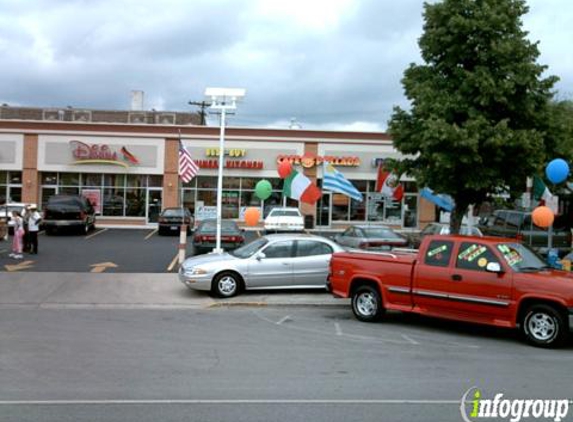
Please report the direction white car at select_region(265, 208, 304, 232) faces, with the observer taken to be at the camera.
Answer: facing away from the viewer

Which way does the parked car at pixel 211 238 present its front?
away from the camera

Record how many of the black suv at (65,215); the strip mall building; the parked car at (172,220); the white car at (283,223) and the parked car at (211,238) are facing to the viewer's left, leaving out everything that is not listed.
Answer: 0

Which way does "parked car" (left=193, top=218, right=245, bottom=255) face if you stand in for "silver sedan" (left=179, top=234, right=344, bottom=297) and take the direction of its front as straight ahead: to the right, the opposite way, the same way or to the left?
to the right

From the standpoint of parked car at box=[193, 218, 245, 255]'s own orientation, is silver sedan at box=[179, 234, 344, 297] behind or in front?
behind

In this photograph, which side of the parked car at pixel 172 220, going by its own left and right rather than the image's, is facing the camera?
back

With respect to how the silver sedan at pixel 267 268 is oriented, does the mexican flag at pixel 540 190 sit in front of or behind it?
behind

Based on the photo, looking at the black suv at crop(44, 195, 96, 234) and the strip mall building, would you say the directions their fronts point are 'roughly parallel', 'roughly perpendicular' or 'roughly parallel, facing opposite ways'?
roughly parallel, facing opposite ways

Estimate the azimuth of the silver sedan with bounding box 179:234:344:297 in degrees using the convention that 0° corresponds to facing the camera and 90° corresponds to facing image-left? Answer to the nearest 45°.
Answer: approximately 90°

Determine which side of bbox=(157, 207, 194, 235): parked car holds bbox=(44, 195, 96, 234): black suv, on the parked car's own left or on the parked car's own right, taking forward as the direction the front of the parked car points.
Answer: on the parked car's own left

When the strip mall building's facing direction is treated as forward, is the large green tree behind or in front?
in front

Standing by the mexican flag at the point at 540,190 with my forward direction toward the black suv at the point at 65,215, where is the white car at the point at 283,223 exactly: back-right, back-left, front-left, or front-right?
front-right

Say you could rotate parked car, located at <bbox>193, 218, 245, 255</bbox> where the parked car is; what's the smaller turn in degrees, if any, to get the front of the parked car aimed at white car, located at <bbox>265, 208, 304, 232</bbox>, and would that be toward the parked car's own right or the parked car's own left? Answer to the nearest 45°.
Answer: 0° — it already faces it

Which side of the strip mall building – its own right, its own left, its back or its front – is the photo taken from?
front

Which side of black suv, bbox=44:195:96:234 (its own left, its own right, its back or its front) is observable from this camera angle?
back
